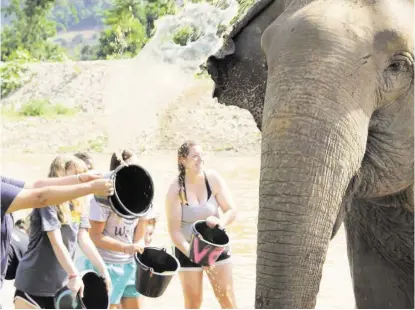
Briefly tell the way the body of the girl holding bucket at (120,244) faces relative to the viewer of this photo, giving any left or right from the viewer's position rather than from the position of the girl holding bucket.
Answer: facing the viewer and to the right of the viewer

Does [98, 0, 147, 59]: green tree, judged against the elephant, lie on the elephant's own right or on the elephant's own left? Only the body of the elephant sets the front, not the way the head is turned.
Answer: on the elephant's own right

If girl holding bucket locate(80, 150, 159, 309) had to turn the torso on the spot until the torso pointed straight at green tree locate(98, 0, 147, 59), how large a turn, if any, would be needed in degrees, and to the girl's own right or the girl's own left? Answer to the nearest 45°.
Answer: approximately 135° to the girl's own left

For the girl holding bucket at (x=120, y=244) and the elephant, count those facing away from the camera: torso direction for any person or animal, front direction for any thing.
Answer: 0

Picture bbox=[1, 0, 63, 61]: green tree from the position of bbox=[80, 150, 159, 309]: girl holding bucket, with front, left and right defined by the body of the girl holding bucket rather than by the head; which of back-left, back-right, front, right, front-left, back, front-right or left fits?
back-left

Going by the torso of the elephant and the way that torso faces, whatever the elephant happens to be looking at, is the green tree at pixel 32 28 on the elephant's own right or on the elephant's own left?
on the elephant's own right

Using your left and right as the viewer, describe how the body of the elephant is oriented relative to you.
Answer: facing the viewer and to the left of the viewer
